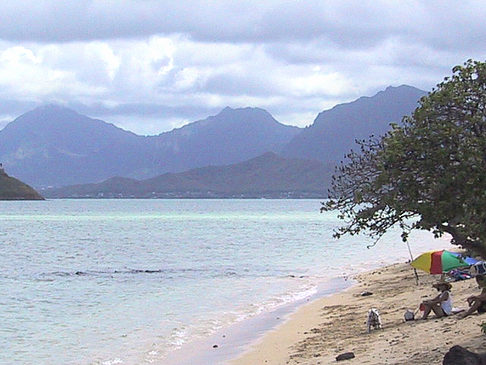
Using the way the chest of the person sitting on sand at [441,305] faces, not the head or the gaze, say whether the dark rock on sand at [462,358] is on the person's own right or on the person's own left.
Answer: on the person's own left

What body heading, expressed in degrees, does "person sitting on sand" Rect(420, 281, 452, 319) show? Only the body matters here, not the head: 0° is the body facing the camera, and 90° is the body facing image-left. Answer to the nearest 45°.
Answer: approximately 90°

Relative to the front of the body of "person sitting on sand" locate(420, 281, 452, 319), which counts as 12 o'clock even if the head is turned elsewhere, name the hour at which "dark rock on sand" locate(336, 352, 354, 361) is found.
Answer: The dark rock on sand is roughly at 10 o'clock from the person sitting on sand.

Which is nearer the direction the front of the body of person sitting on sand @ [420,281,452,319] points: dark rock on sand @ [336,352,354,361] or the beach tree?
the dark rock on sand
